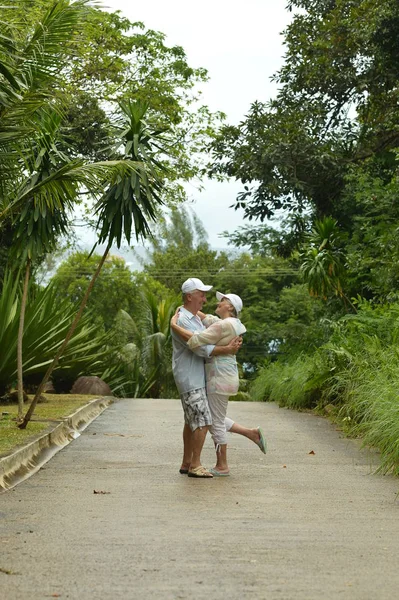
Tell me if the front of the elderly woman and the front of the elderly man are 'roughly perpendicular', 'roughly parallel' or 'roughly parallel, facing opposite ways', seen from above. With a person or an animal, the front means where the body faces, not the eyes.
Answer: roughly parallel, facing opposite ways

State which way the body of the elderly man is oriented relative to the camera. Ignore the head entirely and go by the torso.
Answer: to the viewer's right

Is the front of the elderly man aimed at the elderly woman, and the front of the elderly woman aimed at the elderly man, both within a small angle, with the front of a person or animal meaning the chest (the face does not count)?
yes

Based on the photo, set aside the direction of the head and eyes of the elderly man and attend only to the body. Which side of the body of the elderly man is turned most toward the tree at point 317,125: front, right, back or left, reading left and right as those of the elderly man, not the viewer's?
left

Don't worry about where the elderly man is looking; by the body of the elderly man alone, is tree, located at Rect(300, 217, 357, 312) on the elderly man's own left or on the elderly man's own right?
on the elderly man's own left

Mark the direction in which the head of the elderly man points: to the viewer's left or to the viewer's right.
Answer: to the viewer's right

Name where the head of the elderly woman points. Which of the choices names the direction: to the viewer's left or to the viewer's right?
to the viewer's left

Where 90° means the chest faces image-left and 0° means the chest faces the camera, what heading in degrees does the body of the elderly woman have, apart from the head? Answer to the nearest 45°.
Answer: approximately 90°

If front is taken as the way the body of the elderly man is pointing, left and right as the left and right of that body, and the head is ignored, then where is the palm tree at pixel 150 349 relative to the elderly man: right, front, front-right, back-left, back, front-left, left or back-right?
left
